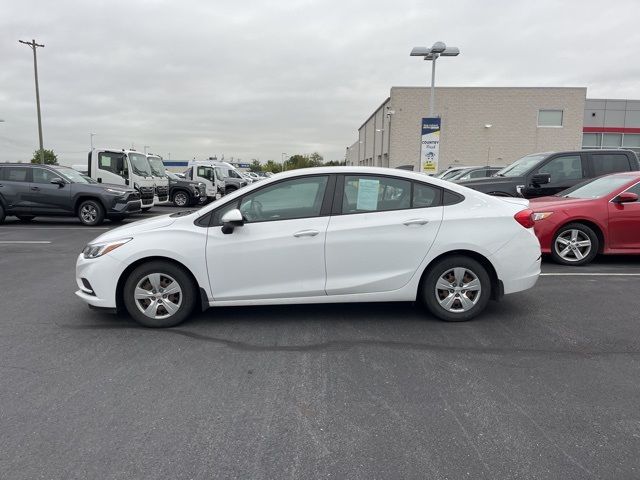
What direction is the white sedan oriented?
to the viewer's left

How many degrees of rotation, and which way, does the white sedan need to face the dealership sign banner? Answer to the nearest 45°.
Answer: approximately 90° to its right

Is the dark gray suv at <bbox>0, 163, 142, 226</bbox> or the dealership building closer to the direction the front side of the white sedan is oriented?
the dark gray suv

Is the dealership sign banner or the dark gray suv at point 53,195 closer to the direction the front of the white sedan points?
the dark gray suv

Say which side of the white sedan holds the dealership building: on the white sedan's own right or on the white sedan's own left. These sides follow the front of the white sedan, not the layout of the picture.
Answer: on the white sedan's own right

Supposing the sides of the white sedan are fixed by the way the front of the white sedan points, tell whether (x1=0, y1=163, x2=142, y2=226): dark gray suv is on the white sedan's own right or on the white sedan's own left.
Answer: on the white sedan's own right

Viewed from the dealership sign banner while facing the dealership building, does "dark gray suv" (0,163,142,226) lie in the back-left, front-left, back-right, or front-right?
back-left
